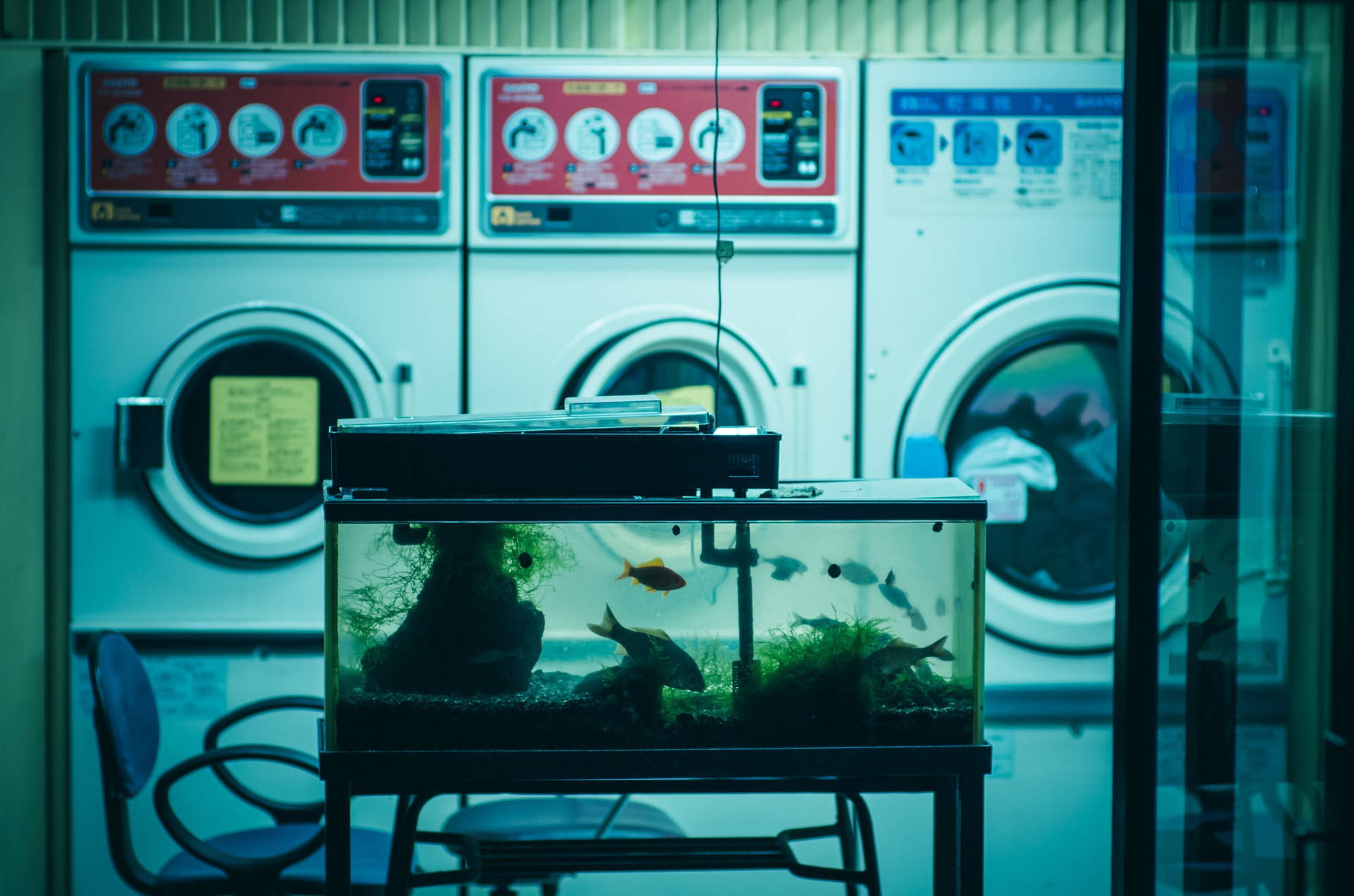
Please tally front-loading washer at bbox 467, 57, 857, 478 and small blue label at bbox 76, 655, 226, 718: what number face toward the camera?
2

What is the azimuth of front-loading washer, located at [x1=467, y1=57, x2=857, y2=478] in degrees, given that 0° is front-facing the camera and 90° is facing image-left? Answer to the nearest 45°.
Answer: approximately 0°

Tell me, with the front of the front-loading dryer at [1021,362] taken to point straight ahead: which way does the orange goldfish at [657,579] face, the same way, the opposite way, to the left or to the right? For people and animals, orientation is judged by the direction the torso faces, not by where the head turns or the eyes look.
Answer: to the left

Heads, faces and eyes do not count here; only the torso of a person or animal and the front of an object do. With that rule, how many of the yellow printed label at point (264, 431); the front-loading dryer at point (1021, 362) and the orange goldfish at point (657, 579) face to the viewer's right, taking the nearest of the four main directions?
1

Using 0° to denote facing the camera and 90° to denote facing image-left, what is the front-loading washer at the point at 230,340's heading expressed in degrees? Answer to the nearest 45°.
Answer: approximately 0°

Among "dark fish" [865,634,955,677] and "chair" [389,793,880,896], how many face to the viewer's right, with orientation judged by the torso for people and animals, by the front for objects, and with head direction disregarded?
0

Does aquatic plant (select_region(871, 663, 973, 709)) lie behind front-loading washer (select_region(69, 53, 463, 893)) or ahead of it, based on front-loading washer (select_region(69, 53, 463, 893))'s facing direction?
ahead

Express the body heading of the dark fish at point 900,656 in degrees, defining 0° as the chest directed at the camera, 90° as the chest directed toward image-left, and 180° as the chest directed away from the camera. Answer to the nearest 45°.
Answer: approximately 90°

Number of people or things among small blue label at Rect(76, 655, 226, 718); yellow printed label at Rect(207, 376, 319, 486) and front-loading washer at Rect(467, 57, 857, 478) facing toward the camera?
3
